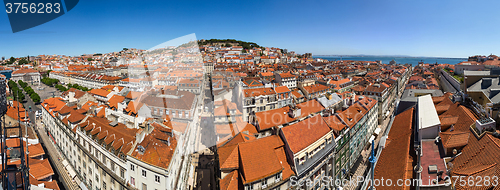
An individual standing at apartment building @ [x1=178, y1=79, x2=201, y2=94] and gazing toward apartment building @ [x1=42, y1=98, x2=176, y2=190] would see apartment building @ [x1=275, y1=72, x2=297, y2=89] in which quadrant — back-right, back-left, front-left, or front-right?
back-left

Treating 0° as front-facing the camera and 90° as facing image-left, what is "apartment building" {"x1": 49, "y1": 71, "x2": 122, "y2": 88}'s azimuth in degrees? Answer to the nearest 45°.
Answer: approximately 45°

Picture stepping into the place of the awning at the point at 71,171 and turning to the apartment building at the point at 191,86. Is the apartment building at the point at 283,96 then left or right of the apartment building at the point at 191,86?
right
